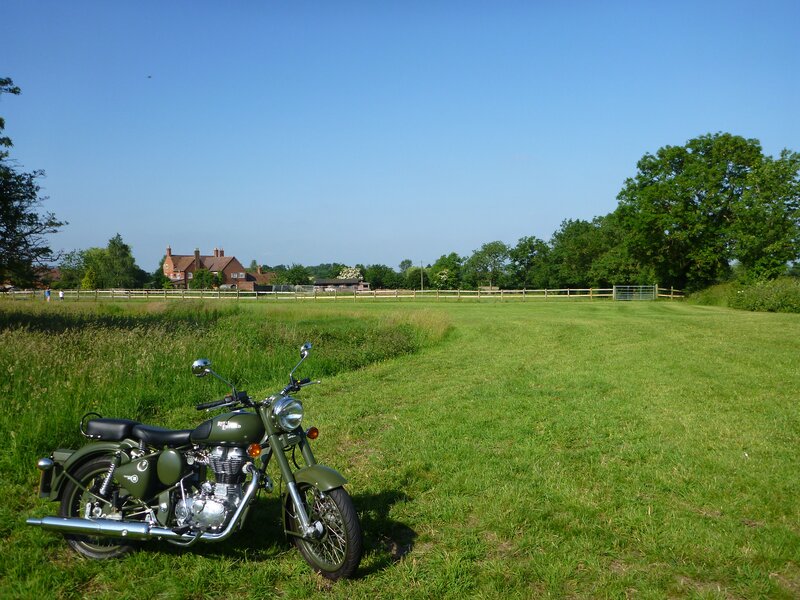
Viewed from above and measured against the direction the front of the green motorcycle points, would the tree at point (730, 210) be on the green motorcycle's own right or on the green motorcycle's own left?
on the green motorcycle's own left

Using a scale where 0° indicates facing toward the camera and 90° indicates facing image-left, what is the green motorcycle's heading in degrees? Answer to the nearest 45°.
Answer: approximately 315°

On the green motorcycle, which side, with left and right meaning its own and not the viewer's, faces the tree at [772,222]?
left
